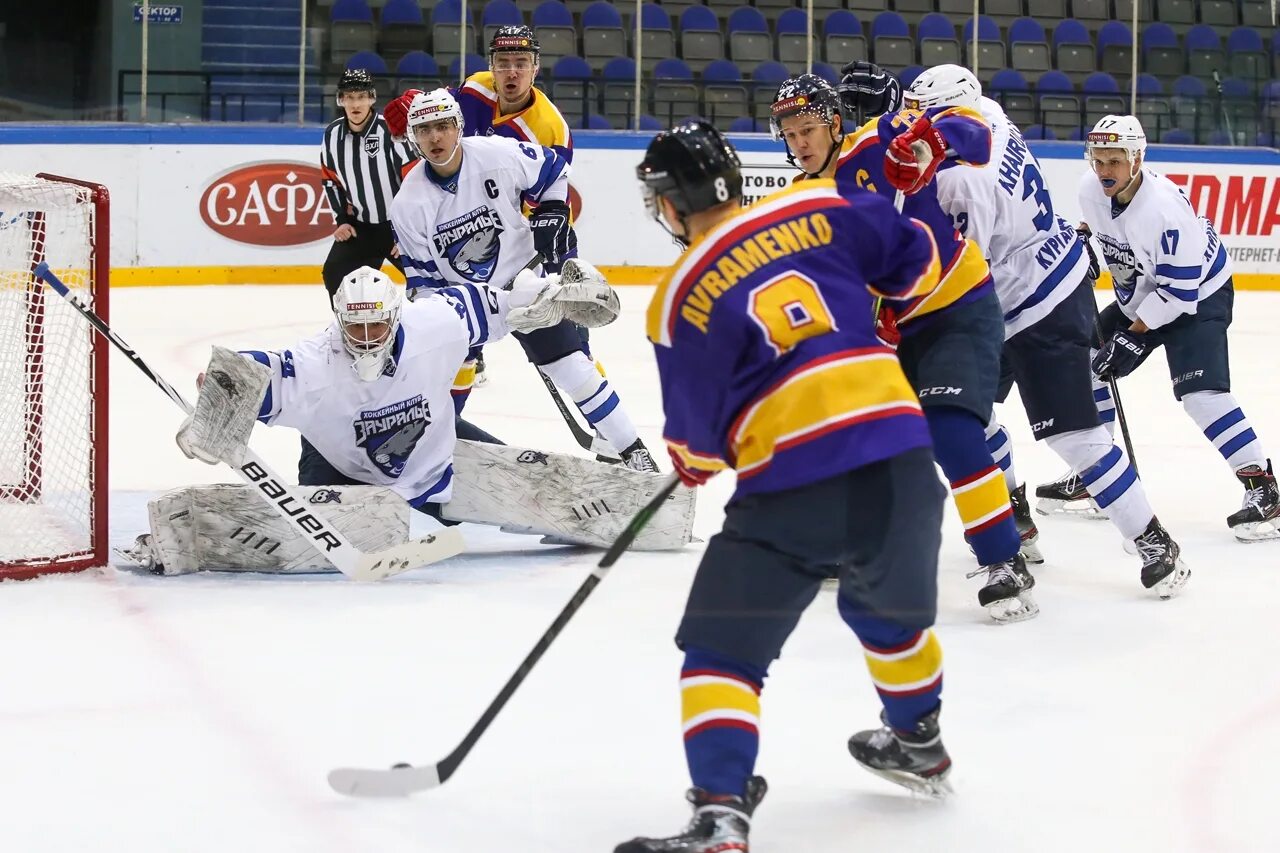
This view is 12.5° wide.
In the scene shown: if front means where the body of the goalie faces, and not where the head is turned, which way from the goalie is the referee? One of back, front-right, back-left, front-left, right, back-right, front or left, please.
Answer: back

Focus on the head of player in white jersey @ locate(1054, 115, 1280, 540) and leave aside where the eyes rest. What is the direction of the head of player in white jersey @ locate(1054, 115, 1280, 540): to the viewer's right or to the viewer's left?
to the viewer's left

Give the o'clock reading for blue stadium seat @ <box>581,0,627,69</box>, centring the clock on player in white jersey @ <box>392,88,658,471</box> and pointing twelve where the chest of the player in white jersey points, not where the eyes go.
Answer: The blue stadium seat is roughly at 6 o'clock from the player in white jersey.

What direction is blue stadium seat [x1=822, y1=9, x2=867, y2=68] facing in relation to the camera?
toward the camera

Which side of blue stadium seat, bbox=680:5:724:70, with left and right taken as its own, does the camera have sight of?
front
